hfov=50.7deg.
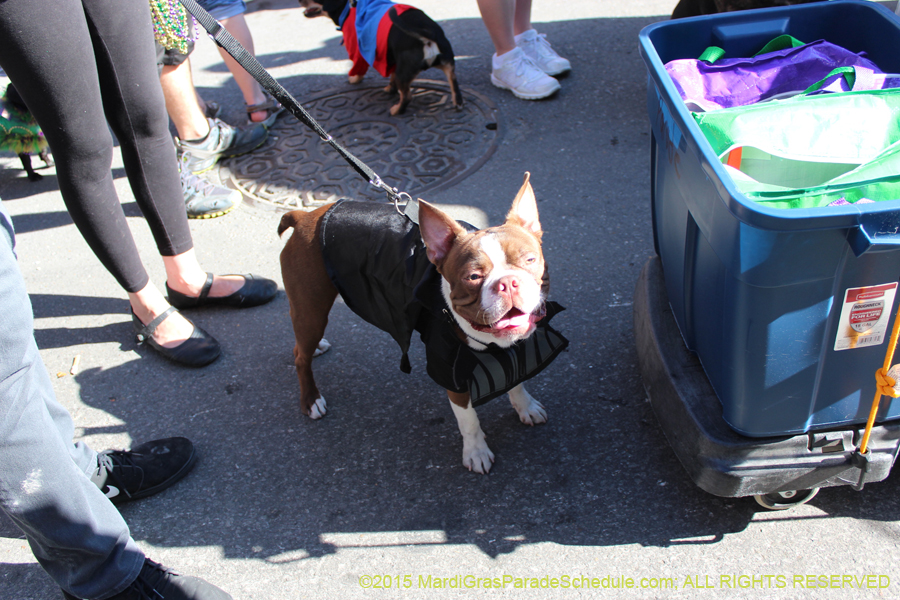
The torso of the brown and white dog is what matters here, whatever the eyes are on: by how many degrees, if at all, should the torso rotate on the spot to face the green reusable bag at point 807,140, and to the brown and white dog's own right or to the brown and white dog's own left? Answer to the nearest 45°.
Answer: approximately 45° to the brown and white dog's own left

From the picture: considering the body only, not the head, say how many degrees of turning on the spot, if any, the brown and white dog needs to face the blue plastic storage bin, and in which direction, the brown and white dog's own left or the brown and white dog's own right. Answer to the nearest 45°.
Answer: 0° — it already faces it

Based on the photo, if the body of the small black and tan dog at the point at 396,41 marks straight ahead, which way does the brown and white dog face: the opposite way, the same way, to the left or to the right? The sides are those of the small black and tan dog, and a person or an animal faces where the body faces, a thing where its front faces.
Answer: the opposite way

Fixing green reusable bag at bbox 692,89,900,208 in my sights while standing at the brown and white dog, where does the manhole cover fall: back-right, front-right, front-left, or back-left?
back-left

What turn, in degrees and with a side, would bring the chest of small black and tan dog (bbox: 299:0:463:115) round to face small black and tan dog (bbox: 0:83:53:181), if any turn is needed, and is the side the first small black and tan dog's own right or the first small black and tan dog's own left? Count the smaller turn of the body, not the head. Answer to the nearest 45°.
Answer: approximately 45° to the first small black and tan dog's own left

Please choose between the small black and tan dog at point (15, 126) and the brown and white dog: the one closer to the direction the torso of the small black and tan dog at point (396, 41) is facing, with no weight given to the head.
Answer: the small black and tan dog

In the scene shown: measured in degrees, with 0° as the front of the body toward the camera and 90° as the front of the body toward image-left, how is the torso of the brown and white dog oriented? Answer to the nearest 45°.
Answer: approximately 315°

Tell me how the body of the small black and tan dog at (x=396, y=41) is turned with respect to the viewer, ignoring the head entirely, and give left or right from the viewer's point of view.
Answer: facing away from the viewer and to the left of the viewer

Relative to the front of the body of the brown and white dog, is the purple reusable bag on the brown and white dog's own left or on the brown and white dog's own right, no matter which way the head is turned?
on the brown and white dog's own left

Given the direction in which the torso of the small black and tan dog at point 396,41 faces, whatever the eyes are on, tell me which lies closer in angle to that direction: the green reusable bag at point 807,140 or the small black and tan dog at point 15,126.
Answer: the small black and tan dog

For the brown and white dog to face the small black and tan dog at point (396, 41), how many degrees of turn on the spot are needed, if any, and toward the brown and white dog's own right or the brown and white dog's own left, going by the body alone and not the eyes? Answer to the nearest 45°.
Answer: approximately 135° to the brown and white dog's own left
